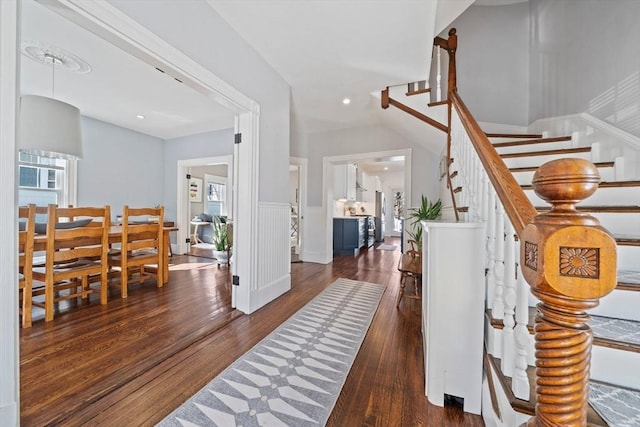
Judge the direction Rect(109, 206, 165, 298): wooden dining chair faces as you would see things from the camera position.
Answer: facing away from the viewer and to the left of the viewer

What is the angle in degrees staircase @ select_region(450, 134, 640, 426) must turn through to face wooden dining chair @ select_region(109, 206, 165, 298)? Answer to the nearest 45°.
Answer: approximately 90° to its right

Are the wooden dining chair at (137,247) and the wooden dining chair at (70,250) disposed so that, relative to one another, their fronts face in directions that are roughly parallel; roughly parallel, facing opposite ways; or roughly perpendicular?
roughly parallel

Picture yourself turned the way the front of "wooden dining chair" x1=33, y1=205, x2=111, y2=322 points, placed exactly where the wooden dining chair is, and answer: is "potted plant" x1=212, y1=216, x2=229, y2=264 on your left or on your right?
on your right

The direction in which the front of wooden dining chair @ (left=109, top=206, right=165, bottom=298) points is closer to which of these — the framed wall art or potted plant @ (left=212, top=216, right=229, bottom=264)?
the framed wall art

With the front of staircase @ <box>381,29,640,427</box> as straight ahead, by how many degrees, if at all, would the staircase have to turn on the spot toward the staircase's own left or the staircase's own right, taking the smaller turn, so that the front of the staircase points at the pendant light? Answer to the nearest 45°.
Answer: approximately 90° to the staircase's own right

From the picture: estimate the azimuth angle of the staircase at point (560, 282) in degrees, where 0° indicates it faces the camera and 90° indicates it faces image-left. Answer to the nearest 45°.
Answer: approximately 0°

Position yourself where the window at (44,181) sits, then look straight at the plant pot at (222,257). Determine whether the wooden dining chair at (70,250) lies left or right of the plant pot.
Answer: right

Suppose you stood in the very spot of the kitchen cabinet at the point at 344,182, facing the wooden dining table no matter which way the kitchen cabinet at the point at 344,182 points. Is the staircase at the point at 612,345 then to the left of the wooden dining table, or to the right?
left

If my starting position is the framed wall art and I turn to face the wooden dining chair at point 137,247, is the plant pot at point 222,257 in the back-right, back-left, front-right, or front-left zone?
front-left

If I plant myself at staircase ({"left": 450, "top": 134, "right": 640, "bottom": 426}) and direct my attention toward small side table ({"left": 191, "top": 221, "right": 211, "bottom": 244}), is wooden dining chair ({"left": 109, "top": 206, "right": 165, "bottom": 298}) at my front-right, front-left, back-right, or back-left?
front-left

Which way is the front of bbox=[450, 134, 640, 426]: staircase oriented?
toward the camera
